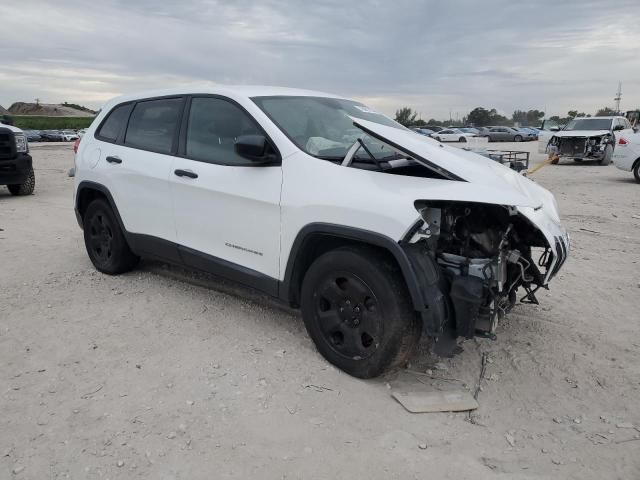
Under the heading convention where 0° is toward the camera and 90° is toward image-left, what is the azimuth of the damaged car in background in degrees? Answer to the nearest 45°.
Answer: approximately 45°

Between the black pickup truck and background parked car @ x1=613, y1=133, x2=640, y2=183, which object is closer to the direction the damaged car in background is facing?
the black pickup truck

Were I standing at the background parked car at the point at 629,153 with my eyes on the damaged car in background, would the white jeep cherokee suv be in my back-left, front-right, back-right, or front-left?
back-left

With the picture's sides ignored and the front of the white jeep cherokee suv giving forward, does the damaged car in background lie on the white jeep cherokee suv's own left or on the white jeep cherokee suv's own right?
on the white jeep cherokee suv's own left

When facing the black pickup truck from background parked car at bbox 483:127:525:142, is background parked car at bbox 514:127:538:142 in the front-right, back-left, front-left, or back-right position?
back-left

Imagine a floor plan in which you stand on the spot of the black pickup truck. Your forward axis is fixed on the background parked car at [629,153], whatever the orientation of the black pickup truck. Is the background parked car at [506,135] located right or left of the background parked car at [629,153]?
left

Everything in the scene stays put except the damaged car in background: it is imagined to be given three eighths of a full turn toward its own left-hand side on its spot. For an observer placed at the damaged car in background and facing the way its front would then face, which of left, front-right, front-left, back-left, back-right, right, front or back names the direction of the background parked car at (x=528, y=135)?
left

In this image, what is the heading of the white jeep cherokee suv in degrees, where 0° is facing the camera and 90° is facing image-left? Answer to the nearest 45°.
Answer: approximately 315°

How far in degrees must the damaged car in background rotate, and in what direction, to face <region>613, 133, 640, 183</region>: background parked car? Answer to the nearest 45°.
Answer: approximately 45° to its left

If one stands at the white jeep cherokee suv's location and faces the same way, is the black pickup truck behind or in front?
behind

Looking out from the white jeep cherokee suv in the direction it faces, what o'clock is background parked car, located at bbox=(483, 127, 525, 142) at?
The background parked car is roughly at 8 o'clock from the white jeep cherokee suv.

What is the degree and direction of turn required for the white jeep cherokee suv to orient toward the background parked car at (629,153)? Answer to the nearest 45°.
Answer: approximately 90° to its left

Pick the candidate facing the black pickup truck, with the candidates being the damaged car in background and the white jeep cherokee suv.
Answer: the damaged car in background

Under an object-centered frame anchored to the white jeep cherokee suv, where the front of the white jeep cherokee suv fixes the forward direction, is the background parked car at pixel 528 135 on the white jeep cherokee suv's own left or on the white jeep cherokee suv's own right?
on the white jeep cherokee suv's own left
